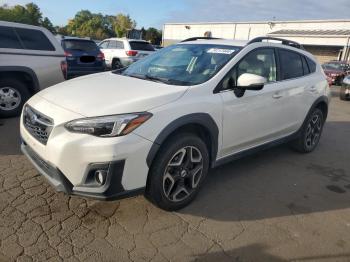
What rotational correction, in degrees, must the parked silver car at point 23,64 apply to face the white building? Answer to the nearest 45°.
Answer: approximately 135° to its right

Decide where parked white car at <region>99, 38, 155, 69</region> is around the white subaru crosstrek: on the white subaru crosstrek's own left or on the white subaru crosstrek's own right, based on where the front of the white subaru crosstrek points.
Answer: on the white subaru crosstrek's own right

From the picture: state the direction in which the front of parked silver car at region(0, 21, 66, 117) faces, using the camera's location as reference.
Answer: facing to the left of the viewer

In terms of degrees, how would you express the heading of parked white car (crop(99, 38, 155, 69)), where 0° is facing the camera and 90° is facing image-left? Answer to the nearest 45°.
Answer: approximately 135°

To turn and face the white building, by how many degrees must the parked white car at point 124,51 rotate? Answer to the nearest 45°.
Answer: approximately 90° to its right

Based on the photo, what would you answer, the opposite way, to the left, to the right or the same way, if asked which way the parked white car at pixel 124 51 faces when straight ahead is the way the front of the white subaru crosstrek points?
to the right
